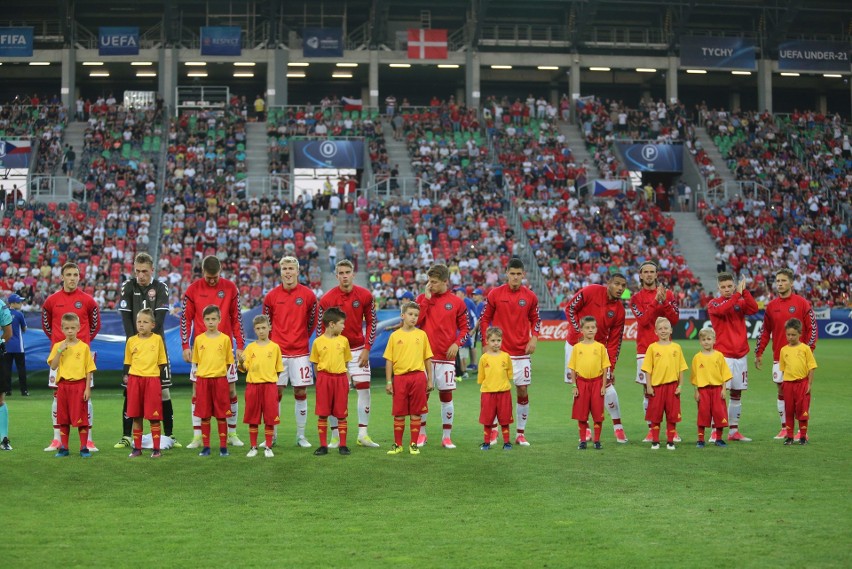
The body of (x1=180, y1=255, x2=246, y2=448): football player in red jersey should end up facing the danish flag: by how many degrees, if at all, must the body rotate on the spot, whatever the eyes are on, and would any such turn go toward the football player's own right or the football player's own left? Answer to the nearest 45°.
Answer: approximately 180°

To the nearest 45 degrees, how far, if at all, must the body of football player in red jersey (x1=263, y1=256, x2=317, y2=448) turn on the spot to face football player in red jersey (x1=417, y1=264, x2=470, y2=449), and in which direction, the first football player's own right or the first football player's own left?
approximately 90° to the first football player's own left

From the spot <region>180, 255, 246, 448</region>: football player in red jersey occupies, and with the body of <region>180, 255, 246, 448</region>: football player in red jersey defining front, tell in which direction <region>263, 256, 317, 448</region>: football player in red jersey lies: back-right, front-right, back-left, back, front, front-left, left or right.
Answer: left

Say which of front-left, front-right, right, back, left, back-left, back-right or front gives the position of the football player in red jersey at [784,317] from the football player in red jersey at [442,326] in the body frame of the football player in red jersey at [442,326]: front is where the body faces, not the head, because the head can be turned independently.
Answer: back-left

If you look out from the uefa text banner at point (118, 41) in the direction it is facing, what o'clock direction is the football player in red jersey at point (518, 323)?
The football player in red jersey is roughly at 12 o'clock from the uefa text banner.

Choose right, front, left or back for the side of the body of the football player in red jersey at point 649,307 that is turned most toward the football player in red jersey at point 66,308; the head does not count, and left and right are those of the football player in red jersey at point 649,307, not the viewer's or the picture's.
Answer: right

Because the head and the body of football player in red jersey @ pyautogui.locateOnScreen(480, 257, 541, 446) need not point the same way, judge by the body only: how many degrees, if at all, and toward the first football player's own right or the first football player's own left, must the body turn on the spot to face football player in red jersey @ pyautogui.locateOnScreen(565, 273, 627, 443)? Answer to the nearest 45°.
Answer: approximately 90° to the first football player's own left

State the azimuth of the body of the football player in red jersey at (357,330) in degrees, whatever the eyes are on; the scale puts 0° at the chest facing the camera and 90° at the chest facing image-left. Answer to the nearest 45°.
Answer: approximately 0°

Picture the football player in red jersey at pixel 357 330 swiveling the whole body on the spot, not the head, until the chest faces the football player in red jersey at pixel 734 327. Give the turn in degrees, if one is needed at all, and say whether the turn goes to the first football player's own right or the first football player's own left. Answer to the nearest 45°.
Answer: approximately 90° to the first football player's own left

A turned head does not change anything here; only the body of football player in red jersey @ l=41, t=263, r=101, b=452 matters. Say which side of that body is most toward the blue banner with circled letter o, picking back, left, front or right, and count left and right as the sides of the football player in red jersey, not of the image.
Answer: back
